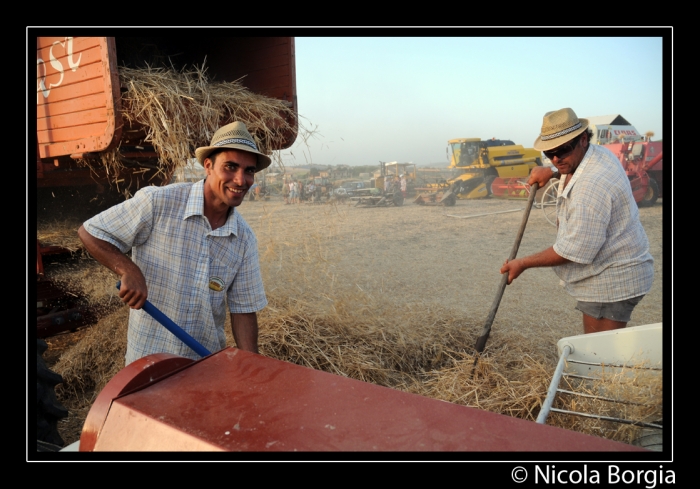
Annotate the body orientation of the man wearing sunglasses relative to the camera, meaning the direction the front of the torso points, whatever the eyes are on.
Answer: to the viewer's left

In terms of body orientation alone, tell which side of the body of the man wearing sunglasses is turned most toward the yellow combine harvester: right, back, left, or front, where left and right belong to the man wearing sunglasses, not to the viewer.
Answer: right

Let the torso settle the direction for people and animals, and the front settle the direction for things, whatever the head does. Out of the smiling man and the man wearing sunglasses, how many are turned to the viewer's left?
1

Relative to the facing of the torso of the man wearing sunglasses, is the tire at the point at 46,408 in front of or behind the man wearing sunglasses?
in front

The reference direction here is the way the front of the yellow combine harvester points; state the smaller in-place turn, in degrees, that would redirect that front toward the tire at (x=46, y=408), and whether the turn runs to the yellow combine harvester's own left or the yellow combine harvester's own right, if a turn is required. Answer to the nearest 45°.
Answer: approximately 45° to the yellow combine harvester's own left

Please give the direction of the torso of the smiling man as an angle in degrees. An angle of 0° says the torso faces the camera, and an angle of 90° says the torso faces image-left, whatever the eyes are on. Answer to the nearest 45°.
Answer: approximately 315°

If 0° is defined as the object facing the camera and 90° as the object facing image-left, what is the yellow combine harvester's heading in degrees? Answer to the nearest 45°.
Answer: approximately 45°
